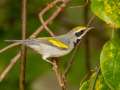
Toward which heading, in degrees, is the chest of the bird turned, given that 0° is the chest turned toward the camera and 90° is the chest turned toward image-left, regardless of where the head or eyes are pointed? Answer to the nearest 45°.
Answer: approximately 270°
